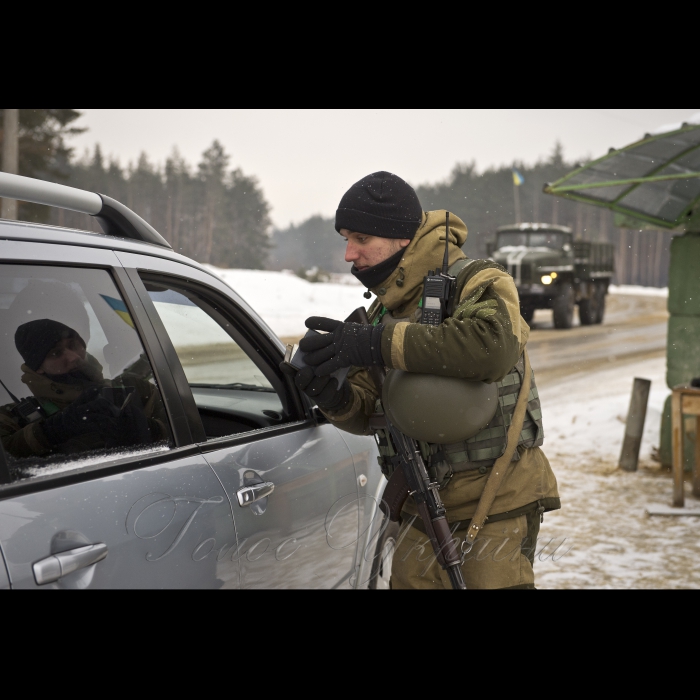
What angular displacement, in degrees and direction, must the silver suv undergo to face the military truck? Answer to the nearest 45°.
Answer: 0° — it already faces it

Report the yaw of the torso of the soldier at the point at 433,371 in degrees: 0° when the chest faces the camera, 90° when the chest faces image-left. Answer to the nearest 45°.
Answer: approximately 90°

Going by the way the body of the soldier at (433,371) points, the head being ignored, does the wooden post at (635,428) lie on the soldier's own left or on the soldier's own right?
on the soldier's own right

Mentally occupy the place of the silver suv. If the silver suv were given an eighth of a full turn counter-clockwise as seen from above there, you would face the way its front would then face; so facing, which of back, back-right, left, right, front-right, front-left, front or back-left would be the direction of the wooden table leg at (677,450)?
front-right

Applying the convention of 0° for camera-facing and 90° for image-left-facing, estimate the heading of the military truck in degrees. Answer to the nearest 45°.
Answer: approximately 45°

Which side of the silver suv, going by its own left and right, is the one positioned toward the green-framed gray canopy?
front

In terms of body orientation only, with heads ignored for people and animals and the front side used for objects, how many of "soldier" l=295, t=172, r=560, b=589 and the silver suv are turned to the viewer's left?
1

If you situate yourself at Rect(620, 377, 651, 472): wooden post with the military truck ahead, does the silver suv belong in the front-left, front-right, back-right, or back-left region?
back-left

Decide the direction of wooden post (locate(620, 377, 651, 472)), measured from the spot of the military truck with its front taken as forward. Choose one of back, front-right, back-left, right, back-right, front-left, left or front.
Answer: front-left

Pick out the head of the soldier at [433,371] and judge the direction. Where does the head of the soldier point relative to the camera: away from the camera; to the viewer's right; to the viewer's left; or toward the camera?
to the viewer's left

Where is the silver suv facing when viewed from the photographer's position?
facing away from the viewer and to the right of the viewer

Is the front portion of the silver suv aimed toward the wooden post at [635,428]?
yes

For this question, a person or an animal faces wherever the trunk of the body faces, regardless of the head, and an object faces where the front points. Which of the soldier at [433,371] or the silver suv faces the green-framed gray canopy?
the silver suv

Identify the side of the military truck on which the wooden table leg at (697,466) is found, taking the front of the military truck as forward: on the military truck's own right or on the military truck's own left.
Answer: on the military truck's own left

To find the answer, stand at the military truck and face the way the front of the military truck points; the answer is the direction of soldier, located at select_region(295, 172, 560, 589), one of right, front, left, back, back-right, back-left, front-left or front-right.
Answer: front-left

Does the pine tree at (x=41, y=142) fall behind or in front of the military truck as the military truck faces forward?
in front

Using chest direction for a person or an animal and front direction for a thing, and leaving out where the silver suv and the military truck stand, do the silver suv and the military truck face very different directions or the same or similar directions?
very different directions
